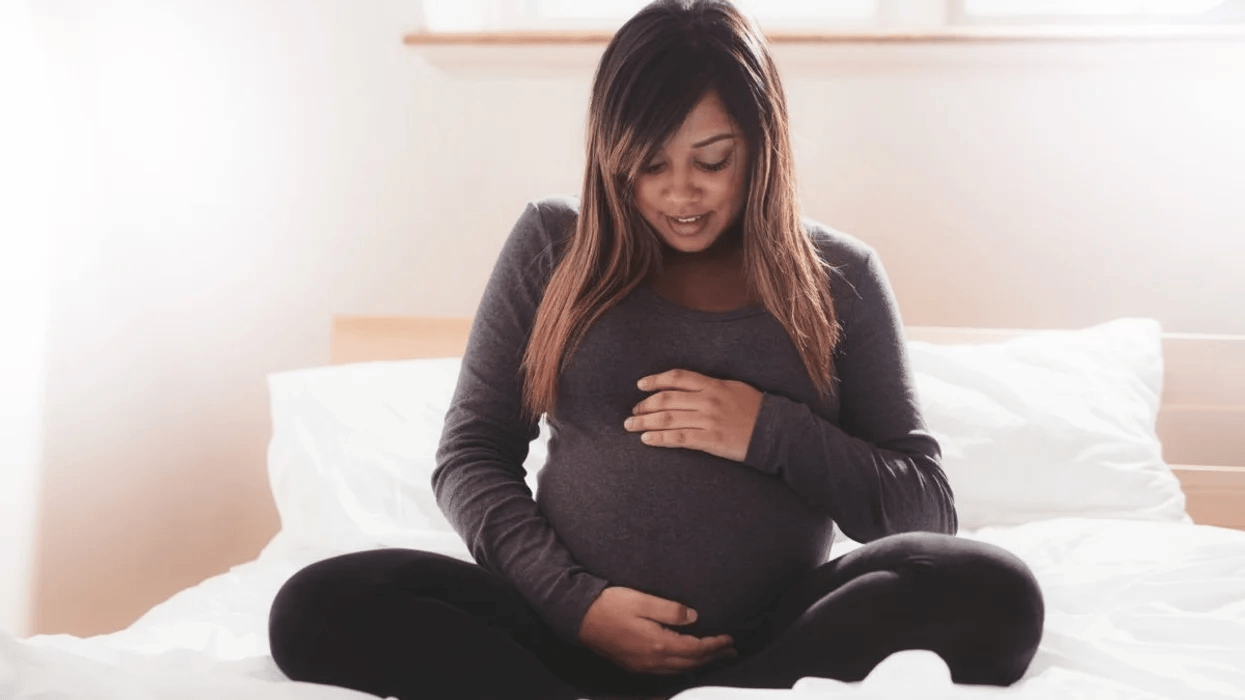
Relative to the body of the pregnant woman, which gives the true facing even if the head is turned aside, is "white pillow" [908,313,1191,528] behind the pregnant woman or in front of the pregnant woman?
behind

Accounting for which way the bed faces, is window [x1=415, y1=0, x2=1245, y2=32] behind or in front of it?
behind

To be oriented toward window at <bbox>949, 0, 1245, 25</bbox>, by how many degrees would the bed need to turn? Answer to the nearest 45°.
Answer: approximately 180°

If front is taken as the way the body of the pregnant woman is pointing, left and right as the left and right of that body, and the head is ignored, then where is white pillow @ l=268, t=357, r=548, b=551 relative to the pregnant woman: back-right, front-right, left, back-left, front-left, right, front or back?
back-right

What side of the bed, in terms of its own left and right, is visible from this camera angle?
front

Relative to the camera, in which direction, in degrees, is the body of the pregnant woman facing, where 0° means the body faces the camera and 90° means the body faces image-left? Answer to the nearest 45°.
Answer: approximately 0°
